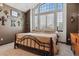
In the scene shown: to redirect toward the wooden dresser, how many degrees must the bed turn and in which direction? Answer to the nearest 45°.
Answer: approximately 135° to its left

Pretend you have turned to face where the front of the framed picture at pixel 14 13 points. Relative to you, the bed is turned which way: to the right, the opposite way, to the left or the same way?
to the right

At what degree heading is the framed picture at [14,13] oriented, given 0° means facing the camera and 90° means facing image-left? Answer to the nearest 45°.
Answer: approximately 315°

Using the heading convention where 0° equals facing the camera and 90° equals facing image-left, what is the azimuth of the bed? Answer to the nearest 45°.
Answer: approximately 45°
